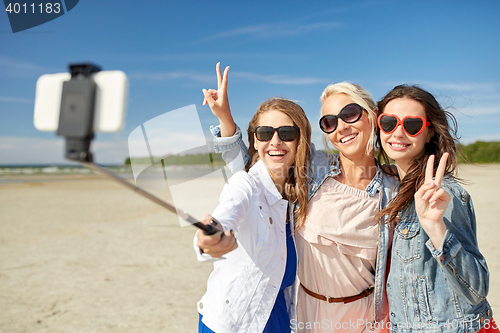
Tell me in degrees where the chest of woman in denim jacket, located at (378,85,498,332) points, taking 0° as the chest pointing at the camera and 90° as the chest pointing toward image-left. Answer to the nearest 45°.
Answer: approximately 45°

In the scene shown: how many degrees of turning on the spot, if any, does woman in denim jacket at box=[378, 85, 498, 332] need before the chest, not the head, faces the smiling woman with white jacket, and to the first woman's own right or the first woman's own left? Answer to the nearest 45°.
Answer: approximately 45° to the first woman's own right
